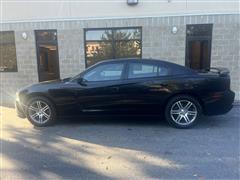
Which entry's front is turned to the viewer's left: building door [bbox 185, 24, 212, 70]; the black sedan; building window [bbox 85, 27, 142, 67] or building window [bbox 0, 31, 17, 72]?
the black sedan

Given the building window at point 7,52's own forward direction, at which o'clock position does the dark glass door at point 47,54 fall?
The dark glass door is roughly at 10 o'clock from the building window.

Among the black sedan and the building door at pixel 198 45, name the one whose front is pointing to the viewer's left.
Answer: the black sedan

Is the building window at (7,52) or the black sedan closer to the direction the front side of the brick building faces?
the black sedan

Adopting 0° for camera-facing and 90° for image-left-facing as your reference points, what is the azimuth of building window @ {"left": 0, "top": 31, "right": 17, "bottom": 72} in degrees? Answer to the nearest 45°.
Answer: approximately 0°

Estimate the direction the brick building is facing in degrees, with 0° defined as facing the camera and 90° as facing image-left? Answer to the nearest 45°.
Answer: approximately 0°

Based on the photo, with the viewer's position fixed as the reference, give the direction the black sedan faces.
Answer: facing to the left of the viewer

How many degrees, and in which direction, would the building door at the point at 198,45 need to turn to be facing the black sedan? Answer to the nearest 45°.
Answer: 0° — it already faces it

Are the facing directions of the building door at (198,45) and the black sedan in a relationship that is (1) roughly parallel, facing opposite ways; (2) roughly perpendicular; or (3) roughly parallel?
roughly perpendicular

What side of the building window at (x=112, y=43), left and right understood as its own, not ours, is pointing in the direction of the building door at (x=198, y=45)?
left
